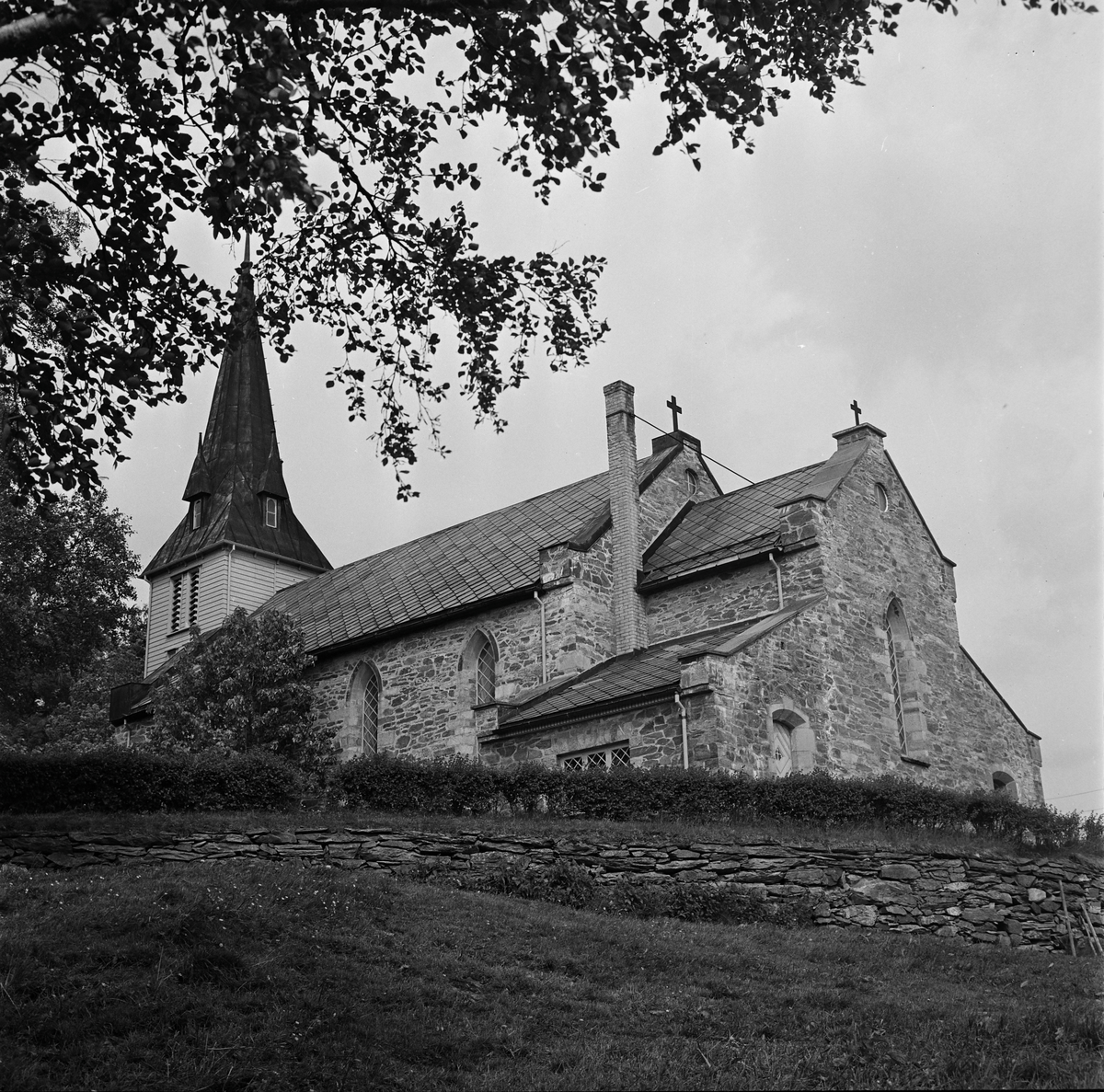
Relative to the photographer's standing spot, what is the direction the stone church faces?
facing away from the viewer and to the left of the viewer

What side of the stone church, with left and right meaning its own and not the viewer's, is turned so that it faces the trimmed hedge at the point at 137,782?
left

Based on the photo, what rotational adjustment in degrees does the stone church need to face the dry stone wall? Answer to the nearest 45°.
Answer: approximately 135° to its left

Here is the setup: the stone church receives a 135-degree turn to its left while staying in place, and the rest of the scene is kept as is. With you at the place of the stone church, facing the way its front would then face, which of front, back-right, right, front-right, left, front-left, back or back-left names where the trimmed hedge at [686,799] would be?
front
